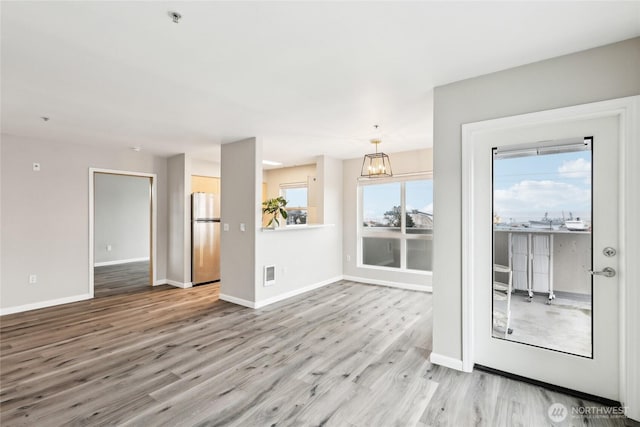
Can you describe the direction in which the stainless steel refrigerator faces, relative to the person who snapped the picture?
facing the viewer and to the right of the viewer

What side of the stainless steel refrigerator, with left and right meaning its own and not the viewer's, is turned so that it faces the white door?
front

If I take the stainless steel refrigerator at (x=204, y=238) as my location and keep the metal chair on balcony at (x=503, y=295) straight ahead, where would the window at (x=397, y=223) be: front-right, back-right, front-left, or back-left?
front-left

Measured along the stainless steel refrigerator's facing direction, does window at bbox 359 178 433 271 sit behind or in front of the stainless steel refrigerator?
in front

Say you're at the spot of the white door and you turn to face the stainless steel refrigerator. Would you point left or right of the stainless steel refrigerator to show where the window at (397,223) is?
right

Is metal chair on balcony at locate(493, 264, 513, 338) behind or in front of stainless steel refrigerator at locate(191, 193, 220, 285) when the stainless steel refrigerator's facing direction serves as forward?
in front
